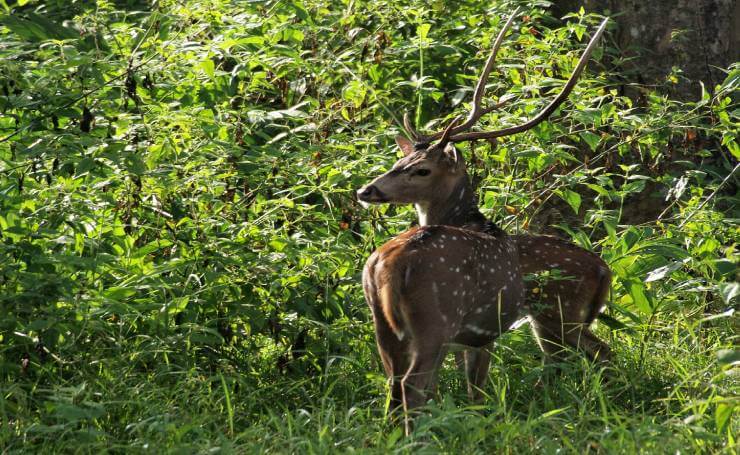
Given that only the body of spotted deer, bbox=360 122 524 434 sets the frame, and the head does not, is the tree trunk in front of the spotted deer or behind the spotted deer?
in front

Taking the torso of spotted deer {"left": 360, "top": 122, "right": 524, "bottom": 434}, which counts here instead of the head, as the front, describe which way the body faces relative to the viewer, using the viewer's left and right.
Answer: facing away from the viewer and to the right of the viewer
